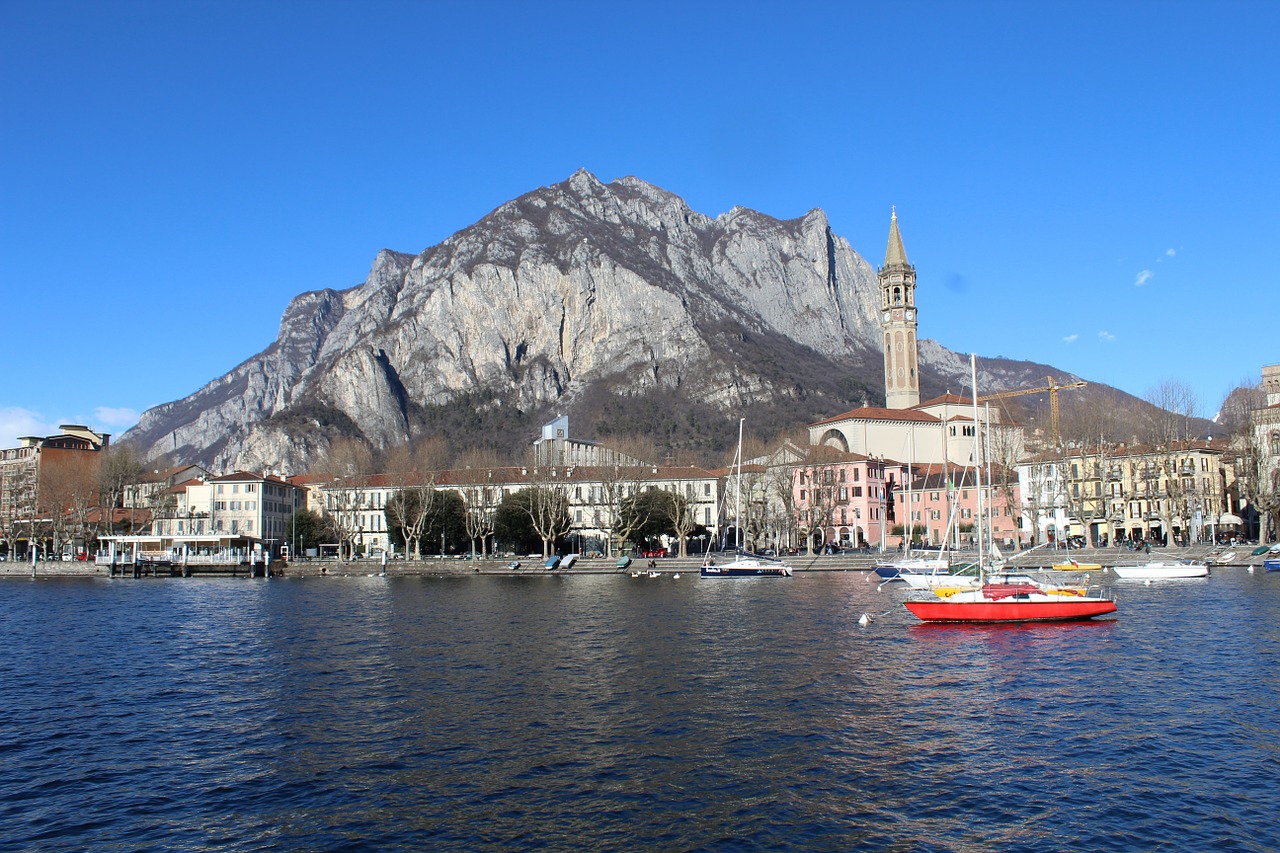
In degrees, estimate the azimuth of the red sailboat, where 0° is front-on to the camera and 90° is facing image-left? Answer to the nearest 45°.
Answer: approximately 90°
